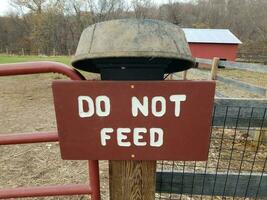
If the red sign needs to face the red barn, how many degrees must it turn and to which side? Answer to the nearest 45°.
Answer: approximately 180°

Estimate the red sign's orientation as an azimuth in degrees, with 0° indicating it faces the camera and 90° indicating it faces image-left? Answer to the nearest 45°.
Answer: approximately 0°

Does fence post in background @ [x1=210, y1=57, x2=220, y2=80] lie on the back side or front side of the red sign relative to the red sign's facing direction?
on the back side

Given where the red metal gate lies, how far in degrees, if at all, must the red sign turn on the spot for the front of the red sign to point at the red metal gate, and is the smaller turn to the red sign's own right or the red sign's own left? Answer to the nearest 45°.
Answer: approximately 135° to the red sign's own right
